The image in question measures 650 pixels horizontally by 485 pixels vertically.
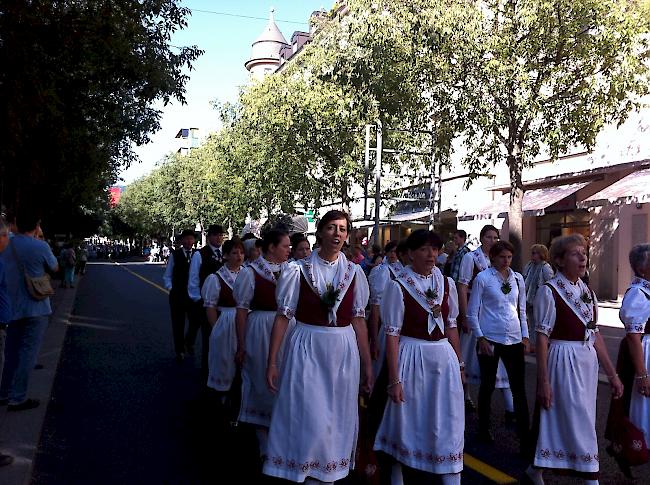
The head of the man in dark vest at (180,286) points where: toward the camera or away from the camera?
toward the camera

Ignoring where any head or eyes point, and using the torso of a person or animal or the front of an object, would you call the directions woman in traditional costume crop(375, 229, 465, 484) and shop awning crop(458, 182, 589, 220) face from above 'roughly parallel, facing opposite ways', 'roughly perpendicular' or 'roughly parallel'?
roughly perpendicular

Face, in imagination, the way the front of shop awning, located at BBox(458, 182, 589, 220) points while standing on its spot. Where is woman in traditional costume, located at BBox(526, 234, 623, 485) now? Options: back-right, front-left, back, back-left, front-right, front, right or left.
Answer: front-left

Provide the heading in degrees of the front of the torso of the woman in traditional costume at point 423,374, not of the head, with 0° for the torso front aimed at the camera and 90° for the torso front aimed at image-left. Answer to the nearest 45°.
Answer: approximately 315°

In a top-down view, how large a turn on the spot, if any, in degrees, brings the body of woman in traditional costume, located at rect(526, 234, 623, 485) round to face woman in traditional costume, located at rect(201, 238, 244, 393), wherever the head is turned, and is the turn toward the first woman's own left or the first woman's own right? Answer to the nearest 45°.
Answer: approximately 135° to the first woman's own right

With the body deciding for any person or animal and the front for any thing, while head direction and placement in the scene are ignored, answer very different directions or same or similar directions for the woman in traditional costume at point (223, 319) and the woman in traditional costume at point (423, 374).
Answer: same or similar directions

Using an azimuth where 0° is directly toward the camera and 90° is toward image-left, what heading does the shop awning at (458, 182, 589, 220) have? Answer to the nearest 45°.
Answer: approximately 45°

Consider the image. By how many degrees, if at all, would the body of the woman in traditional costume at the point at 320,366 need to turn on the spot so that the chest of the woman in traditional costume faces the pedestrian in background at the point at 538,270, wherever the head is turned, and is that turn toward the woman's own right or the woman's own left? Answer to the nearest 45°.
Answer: approximately 135° to the woman's own left

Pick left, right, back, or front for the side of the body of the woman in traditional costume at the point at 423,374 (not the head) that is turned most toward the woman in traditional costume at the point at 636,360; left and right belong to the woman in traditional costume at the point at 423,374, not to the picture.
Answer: left

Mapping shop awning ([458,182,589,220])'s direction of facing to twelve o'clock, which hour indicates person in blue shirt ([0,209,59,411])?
The person in blue shirt is roughly at 11 o'clock from the shop awning.

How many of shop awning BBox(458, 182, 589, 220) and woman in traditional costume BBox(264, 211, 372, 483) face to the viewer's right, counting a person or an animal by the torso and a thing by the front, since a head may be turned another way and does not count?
0

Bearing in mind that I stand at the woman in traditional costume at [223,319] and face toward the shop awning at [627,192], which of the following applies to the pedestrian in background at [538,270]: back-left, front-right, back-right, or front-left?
front-right

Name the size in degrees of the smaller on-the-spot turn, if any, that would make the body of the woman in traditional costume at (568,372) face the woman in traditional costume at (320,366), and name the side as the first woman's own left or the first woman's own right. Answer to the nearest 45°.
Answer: approximately 90° to the first woman's own right

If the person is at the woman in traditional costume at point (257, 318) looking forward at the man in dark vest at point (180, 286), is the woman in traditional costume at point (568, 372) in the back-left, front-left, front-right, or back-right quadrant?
back-right
